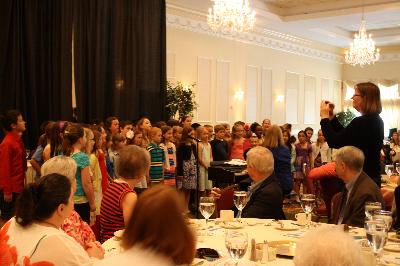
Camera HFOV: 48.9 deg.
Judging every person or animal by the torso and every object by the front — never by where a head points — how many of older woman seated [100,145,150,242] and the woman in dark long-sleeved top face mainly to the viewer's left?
1

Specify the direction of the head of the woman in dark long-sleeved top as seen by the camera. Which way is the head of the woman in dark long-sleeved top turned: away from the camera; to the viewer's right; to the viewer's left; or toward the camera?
to the viewer's left

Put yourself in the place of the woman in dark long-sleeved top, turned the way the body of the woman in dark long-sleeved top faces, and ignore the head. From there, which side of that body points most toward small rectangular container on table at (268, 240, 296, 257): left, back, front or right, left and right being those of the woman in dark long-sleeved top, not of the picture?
left

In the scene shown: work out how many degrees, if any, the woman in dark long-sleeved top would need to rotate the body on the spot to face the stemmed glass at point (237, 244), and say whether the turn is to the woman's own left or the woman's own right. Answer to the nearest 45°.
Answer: approximately 90° to the woman's own left

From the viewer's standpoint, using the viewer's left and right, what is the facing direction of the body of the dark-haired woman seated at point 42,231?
facing away from the viewer and to the right of the viewer

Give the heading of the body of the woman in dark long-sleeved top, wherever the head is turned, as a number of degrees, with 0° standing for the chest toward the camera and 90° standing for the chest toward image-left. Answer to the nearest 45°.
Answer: approximately 90°

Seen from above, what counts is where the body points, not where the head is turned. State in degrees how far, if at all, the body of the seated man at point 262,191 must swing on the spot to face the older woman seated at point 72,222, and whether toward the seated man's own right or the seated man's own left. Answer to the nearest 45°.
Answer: approximately 90° to the seated man's own left

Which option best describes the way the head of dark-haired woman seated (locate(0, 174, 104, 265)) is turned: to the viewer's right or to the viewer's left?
to the viewer's right

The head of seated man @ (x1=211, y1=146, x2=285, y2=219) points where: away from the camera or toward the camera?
away from the camera

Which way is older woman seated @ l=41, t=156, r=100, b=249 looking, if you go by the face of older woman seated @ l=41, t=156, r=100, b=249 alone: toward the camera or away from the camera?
away from the camera

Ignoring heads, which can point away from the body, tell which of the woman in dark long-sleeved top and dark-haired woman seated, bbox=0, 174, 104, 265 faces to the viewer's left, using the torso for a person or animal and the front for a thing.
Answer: the woman in dark long-sleeved top

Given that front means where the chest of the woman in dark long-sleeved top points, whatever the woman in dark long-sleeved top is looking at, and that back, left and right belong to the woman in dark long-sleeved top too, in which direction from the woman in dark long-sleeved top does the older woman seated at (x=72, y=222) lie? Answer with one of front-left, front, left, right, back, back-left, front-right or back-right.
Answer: front-left

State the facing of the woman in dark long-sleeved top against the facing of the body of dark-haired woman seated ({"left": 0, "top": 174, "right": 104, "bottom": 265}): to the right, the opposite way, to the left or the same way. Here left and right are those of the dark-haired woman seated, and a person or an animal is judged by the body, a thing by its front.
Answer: to the left

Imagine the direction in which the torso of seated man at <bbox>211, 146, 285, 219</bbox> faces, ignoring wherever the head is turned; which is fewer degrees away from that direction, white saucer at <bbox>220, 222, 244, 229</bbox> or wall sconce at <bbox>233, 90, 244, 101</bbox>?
the wall sconce

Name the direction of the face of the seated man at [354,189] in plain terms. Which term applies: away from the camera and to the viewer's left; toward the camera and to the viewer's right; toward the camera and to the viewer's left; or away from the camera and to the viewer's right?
away from the camera and to the viewer's left
